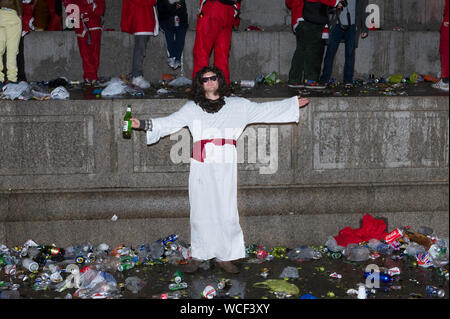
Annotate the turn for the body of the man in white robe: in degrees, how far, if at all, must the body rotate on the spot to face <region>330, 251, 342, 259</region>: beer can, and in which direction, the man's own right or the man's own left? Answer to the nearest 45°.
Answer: approximately 90° to the man's own left

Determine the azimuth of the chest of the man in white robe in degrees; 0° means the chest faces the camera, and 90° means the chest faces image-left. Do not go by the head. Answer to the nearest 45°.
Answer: approximately 0°

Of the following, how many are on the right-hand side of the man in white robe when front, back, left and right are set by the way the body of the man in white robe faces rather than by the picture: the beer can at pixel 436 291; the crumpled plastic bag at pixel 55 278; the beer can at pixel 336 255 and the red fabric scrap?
1

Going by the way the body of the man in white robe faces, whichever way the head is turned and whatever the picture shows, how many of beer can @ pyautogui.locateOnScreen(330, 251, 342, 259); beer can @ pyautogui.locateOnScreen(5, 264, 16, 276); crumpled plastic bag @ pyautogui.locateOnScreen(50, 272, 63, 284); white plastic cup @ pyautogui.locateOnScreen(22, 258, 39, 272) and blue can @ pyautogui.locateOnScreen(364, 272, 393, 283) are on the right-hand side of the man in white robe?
3

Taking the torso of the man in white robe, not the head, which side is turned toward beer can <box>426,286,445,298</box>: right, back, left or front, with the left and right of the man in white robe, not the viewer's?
left

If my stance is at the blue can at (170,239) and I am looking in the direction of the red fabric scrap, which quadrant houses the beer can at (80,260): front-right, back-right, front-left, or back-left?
back-right

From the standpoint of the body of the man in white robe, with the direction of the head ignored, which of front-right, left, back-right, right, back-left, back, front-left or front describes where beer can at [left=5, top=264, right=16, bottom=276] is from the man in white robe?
right

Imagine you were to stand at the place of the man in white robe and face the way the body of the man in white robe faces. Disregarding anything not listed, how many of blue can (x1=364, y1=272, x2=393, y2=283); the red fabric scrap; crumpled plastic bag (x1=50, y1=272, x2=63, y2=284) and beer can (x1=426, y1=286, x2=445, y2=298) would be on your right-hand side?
1

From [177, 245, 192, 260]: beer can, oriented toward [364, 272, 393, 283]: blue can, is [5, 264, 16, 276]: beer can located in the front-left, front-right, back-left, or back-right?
back-right

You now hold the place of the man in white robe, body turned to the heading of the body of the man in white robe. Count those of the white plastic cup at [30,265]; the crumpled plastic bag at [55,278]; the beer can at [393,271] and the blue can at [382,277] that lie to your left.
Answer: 2

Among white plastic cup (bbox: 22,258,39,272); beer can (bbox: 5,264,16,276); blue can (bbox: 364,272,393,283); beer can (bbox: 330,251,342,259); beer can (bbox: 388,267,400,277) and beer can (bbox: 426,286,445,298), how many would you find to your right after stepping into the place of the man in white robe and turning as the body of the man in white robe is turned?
2

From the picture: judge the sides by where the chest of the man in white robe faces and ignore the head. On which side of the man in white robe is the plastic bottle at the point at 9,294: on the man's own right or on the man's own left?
on the man's own right

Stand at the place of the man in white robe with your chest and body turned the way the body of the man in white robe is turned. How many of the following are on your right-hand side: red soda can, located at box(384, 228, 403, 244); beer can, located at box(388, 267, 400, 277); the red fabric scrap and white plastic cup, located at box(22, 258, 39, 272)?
1

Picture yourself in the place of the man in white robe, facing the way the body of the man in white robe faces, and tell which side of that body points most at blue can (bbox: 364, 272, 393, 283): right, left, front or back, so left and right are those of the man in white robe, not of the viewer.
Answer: left

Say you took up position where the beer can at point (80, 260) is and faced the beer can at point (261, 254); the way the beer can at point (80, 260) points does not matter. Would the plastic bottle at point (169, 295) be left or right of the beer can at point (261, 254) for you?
right
